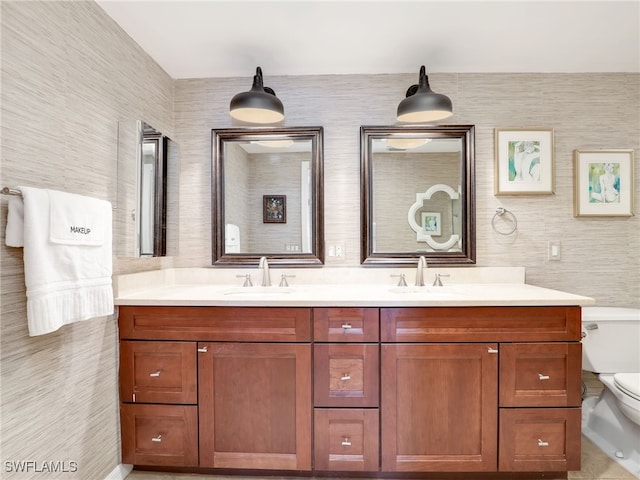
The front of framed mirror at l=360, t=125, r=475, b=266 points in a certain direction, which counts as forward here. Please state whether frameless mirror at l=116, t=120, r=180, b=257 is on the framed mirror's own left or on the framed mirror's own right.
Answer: on the framed mirror's own right

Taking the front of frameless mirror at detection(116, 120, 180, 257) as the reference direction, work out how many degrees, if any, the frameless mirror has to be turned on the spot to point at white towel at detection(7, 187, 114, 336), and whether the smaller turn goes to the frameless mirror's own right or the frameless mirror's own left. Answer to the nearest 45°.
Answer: approximately 90° to the frameless mirror's own right

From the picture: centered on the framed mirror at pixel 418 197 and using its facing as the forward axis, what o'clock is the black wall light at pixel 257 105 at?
The black wall light is roughly at 2 o'clock from the framed mirror.

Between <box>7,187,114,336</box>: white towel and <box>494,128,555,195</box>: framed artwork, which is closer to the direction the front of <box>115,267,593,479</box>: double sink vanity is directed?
the white towel

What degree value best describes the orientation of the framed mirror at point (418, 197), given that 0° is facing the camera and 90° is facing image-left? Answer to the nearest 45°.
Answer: approximately 0°

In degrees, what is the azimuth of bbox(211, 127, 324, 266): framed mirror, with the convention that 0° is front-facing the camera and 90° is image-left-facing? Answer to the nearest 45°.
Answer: approximately 0°

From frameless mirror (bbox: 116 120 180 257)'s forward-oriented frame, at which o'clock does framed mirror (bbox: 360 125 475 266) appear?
framed mirror (bbox: 360 125 475 266) is roughly at 11 o'clock from frameless mirror (bbox: 116 120 180 257).

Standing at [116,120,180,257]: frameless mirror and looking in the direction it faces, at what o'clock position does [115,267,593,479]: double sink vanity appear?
The double sink vanity is roughly at 12 o'clock from the frameless mirror.

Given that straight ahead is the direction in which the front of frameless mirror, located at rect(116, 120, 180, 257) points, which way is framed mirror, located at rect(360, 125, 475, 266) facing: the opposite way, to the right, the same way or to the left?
to the right

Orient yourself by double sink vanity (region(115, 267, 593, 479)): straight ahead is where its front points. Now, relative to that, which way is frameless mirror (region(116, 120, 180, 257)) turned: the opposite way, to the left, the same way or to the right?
to the left

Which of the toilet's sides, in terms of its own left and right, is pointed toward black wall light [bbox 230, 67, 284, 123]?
right
